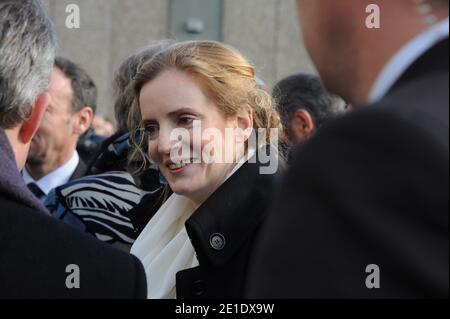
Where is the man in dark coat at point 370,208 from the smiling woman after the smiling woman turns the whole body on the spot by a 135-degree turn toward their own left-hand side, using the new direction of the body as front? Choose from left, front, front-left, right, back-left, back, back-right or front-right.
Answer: right

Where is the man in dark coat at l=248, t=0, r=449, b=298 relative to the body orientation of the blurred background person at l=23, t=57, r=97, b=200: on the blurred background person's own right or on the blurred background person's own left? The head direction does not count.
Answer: on the blurred background person's own left

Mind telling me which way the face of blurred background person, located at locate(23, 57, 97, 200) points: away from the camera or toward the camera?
toward the camera

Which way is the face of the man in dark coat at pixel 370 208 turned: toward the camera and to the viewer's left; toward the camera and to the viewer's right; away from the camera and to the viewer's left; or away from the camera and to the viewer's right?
away from the camera and to the viewer's left

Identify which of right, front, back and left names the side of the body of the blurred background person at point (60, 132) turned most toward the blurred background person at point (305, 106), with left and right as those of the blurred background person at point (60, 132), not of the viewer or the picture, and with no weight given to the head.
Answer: left

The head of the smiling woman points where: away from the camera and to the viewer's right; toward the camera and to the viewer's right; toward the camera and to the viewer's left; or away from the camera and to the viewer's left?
toward the camera and to the viewer's left

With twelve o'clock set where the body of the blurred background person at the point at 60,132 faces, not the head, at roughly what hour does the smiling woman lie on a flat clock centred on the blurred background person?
The smiling woman is roughly at 10 o'clock from the blurred background person.

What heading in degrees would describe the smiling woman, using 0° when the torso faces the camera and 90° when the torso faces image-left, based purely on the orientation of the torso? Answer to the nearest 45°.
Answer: approximately 45°

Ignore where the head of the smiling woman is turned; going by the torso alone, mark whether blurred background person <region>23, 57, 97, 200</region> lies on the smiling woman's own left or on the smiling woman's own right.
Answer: on the smiling woman's own right

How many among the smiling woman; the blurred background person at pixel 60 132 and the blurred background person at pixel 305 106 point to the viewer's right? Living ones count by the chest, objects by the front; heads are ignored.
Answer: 0

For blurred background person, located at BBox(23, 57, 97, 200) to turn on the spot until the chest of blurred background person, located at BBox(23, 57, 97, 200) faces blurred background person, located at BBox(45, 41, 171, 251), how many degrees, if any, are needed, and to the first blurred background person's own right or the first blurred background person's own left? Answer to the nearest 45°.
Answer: approximately 45° to the first blurred background person's own left

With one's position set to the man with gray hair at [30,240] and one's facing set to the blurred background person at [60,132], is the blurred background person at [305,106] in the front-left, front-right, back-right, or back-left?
front-right

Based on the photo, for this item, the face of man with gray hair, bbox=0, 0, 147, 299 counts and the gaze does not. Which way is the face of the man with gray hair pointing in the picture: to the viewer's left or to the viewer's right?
to the viewer's right
